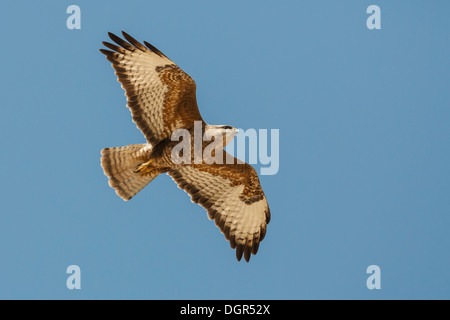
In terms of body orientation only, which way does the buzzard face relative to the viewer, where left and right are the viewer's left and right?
facing to the right of the viewer
